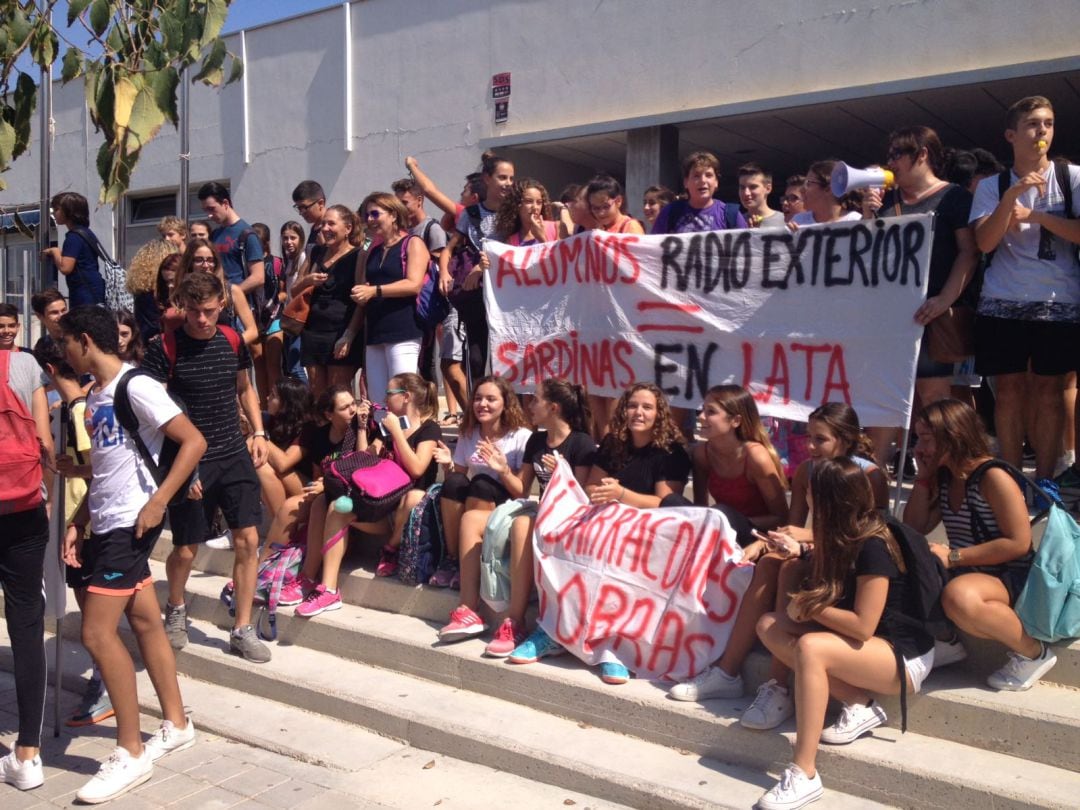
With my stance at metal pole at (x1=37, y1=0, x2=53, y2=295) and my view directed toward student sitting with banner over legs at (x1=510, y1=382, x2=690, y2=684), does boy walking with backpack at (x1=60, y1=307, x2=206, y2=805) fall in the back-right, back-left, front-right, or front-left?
front-right

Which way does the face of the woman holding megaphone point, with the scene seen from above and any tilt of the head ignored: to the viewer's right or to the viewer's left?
to the viewer's left

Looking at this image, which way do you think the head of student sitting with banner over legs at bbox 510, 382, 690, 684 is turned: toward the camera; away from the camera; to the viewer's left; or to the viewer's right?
toward the camera

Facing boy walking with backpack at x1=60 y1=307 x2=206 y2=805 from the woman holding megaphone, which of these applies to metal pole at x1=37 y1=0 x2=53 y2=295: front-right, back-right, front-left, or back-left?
front-right

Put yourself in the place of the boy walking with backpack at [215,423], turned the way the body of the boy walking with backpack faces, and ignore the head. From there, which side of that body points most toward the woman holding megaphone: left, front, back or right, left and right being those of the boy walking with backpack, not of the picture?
left

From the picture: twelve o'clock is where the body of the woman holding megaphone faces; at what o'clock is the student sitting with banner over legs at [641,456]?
The student sitting with banner over legs is roughly at 1 o'clock from the woman holding megaphone.

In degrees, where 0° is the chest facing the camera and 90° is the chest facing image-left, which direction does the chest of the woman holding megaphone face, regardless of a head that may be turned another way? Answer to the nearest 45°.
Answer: approximately 45°

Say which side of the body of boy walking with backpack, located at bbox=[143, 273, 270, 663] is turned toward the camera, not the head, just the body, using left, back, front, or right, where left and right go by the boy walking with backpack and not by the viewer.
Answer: front

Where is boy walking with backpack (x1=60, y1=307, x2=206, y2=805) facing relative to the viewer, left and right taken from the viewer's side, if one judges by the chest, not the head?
facing the viewer and to the left of the viewer
